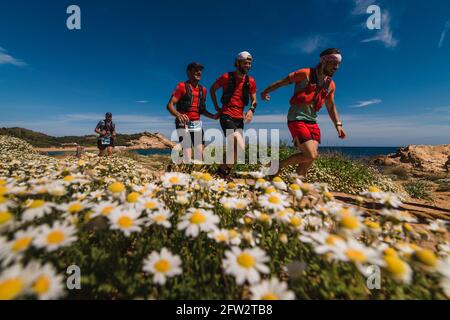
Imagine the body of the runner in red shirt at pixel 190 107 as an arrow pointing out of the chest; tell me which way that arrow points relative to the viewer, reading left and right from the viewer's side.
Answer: facing the viewer and to the right of the viewer

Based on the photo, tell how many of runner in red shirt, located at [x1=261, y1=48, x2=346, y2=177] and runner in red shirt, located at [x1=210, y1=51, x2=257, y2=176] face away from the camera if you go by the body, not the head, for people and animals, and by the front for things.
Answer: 0

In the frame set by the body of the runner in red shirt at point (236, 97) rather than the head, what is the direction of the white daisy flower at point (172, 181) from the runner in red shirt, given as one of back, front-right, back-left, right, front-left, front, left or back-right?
front-right

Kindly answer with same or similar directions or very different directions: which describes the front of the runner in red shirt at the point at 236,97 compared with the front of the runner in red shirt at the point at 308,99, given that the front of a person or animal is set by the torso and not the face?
same or similar directions

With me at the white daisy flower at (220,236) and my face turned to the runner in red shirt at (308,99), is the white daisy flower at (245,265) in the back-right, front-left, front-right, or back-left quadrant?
back-right

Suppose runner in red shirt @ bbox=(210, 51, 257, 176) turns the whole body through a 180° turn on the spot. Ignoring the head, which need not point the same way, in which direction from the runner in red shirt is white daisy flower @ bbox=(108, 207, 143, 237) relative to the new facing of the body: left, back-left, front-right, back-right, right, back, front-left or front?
back-left

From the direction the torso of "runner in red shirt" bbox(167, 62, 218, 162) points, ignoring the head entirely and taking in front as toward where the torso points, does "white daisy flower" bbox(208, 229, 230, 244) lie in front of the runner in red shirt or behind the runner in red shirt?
in front

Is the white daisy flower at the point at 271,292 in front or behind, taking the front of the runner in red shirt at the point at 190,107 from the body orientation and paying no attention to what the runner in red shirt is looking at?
in front

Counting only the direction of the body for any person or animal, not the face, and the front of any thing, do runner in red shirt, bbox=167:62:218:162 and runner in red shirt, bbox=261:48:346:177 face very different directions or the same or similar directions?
same or similar directions

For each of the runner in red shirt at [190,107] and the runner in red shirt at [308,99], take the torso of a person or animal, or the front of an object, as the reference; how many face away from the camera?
0

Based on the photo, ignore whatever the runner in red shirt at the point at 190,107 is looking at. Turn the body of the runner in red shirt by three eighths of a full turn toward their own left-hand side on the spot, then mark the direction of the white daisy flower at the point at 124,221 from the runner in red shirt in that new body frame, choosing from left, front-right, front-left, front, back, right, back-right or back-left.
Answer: back

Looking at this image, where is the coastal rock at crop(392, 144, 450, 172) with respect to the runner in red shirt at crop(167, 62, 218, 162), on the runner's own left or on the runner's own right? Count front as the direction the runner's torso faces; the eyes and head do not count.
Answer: on the runner's own left

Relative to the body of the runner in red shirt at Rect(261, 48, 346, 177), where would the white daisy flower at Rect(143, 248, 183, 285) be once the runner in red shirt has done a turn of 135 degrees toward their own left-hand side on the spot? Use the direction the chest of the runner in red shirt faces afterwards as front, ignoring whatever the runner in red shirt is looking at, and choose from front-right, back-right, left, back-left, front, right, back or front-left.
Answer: back

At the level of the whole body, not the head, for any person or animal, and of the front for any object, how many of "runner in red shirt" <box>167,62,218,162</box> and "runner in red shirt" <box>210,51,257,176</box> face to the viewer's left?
0

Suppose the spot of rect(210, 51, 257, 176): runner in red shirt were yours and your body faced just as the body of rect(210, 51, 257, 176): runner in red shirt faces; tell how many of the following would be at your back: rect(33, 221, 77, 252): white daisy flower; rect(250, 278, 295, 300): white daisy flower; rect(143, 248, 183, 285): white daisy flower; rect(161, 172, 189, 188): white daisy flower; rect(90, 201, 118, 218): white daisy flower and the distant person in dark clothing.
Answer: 1
